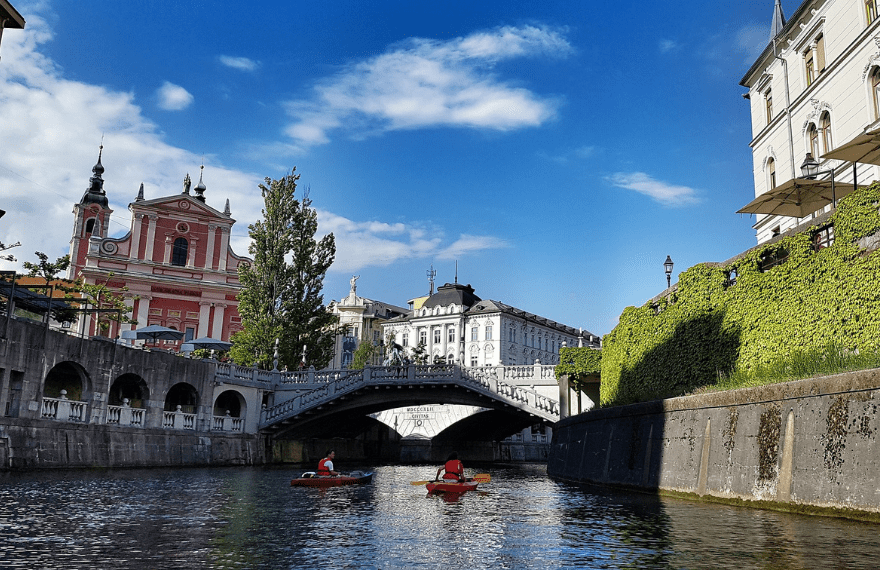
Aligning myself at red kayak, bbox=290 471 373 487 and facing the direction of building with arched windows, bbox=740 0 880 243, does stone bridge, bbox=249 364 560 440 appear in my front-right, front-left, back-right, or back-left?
front-left

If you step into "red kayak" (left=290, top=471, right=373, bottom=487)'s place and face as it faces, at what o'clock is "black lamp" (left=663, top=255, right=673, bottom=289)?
The black lamp is roughly at 12 o'clock from the red kayak.

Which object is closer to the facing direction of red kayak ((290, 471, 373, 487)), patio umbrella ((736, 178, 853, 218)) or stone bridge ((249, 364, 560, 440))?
the patio umbrella

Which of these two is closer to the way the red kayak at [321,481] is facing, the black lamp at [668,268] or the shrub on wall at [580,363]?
the black lamp

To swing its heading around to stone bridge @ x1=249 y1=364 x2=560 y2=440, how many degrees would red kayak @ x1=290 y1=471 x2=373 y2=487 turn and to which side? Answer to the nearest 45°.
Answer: approximately 90° to its left

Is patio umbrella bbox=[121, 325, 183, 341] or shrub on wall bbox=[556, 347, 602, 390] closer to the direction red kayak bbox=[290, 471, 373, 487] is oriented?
the shrub on wall

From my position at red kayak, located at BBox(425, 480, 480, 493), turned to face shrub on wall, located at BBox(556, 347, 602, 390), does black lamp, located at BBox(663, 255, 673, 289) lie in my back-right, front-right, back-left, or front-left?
front-right

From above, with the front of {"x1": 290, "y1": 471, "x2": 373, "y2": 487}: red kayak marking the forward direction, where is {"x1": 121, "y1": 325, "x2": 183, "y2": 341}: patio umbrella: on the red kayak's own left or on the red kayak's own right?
on the red kayak's own left

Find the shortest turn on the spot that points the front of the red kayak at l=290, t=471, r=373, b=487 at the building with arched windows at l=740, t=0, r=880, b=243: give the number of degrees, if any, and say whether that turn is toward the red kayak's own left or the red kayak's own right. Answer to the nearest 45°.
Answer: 0° — it already faces it

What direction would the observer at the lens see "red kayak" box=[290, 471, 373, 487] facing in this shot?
facing to the right of the viewer

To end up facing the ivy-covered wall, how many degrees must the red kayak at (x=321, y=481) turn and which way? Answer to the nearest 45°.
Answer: approximately 45° to its right
